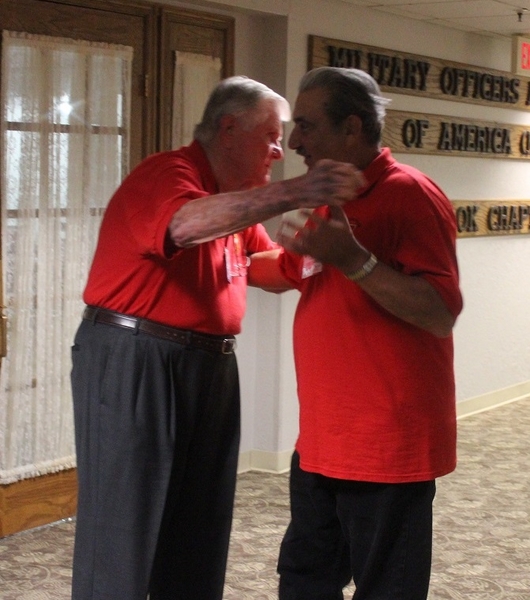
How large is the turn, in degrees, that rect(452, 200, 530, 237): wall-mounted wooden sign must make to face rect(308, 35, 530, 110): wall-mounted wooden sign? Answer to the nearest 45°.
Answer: approximately 90° to its right
